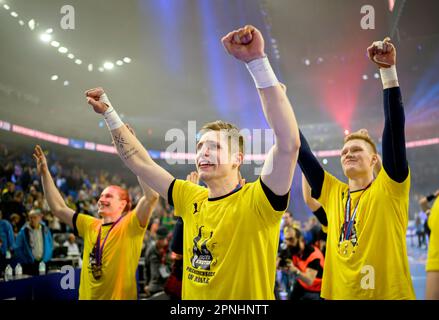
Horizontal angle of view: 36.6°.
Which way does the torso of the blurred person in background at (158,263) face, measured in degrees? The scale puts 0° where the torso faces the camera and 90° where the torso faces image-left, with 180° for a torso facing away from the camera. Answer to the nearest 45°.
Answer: approximately 315°

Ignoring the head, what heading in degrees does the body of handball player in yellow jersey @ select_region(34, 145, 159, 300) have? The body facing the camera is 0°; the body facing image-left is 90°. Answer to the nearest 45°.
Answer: approximately 45°

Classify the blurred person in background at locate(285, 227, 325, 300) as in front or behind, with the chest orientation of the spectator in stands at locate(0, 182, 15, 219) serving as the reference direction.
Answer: in front

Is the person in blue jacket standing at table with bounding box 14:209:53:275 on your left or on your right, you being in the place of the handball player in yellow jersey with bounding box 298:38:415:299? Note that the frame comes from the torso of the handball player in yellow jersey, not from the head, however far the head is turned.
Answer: on your right

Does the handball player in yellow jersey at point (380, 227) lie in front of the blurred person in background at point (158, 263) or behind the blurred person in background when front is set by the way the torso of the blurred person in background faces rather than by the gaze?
in front

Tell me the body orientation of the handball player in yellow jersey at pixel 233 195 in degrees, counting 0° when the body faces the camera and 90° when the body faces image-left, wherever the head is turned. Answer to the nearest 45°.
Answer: approximately 45°

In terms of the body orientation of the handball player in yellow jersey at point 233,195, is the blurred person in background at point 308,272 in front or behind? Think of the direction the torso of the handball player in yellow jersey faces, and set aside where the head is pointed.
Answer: behind
